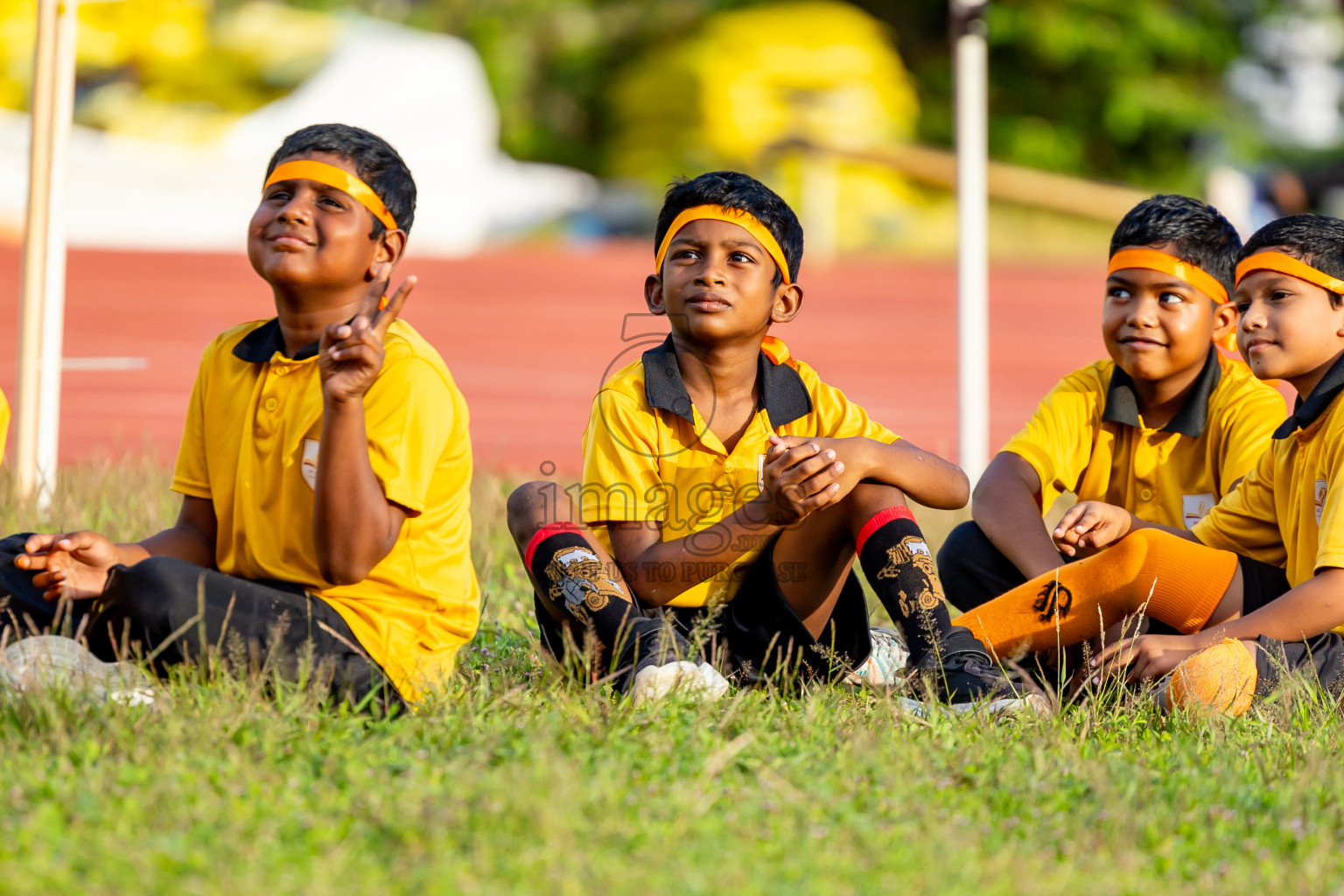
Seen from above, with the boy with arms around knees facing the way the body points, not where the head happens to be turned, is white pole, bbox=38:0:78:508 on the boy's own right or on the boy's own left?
on the boy's own right

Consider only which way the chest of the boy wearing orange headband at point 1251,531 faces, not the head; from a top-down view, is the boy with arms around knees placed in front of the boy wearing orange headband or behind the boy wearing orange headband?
in front

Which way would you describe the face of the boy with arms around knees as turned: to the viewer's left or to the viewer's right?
to the viewer's left

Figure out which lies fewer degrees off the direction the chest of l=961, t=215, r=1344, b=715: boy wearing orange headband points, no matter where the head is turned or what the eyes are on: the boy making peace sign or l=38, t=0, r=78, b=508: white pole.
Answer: the boy making peace sign

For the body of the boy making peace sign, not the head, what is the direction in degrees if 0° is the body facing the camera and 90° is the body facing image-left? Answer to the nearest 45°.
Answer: approximately 45°

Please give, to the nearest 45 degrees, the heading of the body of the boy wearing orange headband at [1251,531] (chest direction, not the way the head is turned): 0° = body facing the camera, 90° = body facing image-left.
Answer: approximately 45°

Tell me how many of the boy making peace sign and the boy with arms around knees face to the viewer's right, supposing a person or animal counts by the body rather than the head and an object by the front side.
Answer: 0

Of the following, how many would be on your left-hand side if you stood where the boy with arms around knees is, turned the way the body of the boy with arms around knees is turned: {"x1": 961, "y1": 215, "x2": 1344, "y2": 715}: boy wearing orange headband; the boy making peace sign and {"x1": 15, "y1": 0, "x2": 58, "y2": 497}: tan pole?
1

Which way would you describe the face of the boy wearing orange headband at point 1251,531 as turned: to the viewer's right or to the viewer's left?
to the viewer's left

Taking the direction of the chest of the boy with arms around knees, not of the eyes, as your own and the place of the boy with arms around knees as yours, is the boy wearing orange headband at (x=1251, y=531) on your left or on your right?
on your left

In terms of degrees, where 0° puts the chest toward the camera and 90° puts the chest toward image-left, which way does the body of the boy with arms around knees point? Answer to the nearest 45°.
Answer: approximately 0°

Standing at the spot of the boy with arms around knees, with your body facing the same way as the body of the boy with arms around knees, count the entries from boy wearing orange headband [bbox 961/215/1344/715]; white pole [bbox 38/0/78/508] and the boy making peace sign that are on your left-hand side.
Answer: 1

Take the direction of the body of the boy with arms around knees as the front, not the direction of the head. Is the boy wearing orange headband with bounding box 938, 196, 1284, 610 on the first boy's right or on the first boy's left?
on the first boy's left

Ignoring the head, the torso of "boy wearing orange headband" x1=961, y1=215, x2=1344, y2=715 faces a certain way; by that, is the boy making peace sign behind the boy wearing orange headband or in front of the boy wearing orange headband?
in front
